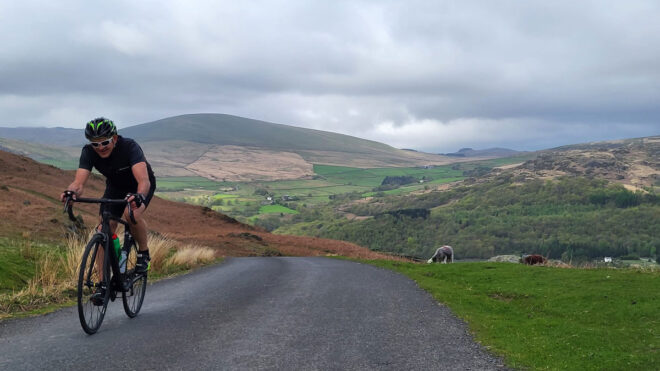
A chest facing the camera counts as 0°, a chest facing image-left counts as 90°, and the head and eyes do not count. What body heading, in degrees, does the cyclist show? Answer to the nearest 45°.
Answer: approximately 45°

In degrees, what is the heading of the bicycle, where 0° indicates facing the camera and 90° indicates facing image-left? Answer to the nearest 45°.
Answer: approximately 45°

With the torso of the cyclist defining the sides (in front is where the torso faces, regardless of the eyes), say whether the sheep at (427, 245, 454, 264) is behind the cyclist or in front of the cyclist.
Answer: behind

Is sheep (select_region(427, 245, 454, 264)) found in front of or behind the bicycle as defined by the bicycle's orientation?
behind
